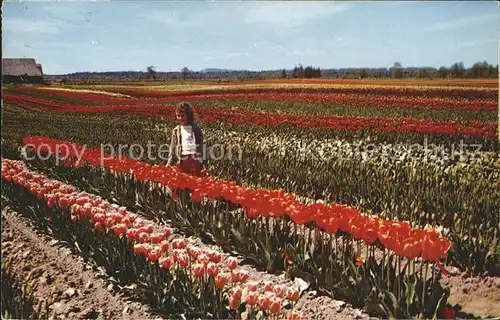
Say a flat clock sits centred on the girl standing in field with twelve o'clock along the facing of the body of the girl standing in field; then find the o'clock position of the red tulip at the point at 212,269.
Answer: The red tulip is roughly at 12 o'clock from the girl standing in field.

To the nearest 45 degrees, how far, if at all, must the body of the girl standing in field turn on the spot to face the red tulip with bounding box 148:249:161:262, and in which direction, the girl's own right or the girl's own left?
0° — they already face it

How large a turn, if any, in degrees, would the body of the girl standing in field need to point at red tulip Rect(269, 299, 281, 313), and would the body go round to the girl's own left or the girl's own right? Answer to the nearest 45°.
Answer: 0° — they already face it

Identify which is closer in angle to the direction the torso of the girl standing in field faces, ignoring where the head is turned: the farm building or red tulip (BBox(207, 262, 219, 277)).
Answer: the red tulip

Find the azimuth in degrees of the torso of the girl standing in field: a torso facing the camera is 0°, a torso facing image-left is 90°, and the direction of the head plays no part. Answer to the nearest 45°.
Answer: approximately 0°

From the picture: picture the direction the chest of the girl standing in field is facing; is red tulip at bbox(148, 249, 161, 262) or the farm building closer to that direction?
the red tulip

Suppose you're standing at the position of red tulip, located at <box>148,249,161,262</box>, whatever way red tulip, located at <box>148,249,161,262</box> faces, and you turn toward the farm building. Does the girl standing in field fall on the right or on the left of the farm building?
right

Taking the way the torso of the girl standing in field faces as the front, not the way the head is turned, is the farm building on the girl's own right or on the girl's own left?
on the girl's own right
